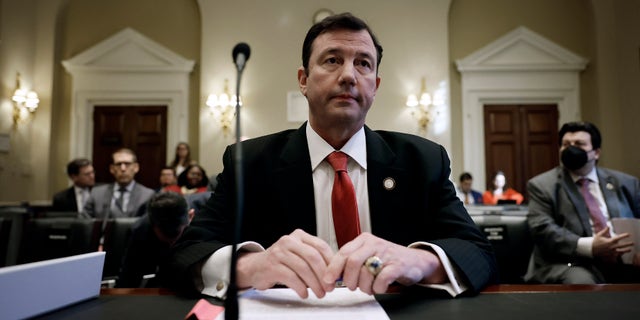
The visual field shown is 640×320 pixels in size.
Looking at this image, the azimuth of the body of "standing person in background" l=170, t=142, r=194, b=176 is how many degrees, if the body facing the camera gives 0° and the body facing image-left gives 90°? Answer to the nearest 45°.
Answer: approximately 0°

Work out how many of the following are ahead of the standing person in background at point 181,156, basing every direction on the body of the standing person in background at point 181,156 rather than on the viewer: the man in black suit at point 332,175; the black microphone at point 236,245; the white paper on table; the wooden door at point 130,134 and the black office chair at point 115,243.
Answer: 4

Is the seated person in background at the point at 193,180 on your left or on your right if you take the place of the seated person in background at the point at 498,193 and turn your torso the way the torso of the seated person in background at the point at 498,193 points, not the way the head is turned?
on your right

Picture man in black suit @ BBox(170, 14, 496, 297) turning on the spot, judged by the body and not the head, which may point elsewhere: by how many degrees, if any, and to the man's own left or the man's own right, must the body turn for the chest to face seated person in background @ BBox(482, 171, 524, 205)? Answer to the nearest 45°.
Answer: approximately 135° to the man's own left

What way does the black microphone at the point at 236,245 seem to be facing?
away from the camera

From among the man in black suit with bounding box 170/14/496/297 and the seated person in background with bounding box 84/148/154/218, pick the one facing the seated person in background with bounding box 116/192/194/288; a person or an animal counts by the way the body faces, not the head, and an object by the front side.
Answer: the seated person in background with bounding box 84/148/154/218

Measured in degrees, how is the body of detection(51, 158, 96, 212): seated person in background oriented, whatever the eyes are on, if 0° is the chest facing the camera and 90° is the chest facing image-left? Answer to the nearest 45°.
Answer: approximately 315°
